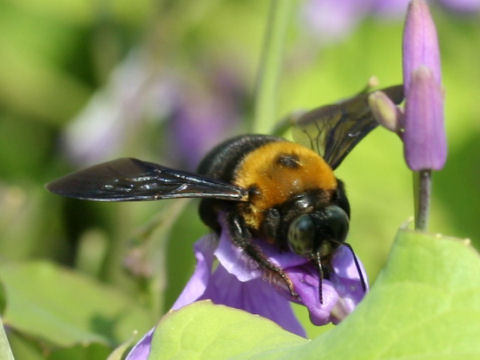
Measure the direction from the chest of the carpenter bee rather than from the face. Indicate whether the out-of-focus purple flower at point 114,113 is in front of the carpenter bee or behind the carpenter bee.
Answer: behind

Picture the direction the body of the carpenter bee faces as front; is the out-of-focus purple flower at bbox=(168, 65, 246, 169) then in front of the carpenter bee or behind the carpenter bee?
behind

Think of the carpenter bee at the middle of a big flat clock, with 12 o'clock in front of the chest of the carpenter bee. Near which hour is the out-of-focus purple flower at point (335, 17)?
The out-of-focus purple flower is roughly at 8 o'clock from the carpenter bee.

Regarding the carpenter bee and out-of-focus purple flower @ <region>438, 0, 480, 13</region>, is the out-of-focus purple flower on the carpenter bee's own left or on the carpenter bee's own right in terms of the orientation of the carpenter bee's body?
on the carpenter bee's own left

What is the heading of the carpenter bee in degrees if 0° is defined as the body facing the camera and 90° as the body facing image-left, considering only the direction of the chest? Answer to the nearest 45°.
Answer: approximately 315°
